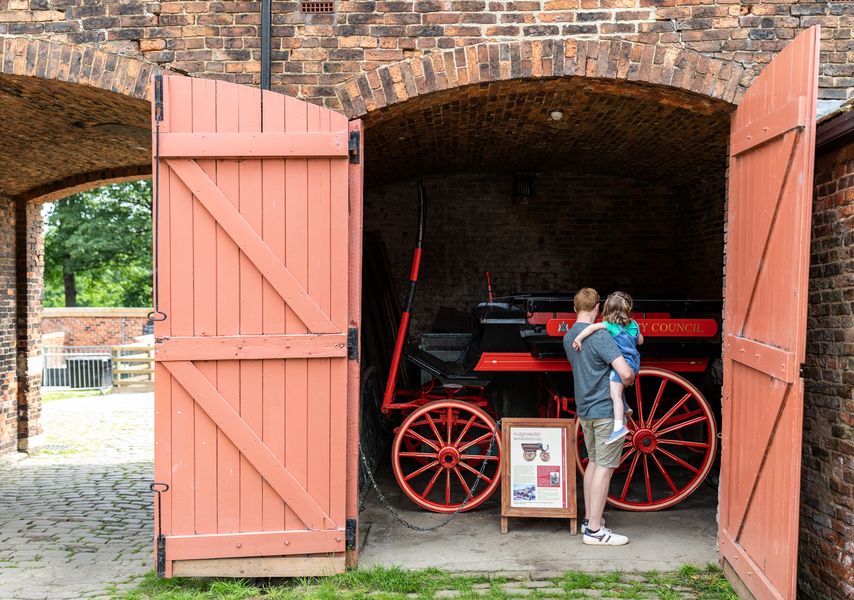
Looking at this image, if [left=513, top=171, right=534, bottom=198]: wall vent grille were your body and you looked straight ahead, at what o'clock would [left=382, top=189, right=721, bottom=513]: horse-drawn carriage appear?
The horse-drawn carriage is roughly at 12 o'clock from the wall vent grille.

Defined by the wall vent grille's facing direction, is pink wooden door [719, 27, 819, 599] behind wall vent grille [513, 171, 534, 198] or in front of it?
in front

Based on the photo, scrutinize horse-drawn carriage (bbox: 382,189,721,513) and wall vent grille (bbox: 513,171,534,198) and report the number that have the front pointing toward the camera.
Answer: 1

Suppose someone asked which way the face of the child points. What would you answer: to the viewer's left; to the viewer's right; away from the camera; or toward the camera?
away from the camera

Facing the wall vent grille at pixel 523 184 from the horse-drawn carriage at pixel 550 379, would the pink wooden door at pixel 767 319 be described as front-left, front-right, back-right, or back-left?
back-right

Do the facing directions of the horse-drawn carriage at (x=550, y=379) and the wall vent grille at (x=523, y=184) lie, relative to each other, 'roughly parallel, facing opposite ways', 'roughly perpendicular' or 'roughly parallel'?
roughly perpendicular

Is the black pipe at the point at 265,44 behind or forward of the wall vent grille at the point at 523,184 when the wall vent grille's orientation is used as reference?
forward

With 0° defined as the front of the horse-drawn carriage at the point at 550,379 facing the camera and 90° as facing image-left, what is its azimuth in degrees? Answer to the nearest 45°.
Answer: approximately 90°

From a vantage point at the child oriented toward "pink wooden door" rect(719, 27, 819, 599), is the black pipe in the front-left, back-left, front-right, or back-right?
back-right

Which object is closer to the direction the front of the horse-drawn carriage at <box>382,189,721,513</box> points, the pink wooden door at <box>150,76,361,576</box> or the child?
the pink wooden door

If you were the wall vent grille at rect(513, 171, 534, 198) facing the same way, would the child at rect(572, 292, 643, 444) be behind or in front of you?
in front
